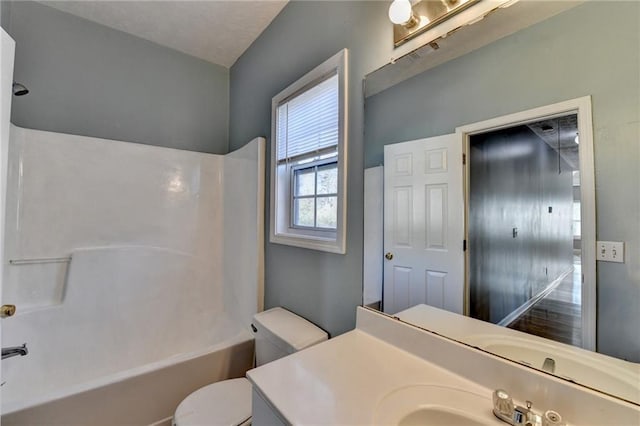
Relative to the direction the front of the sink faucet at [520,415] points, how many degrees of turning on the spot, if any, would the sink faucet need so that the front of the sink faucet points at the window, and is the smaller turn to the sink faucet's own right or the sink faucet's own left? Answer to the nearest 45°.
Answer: approximately 90° to the sink faucet's own right

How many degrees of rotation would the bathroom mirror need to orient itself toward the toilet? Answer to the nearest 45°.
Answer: approximately 45° to its right

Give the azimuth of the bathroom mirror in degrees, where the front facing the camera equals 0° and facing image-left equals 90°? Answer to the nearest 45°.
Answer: approximately 45°

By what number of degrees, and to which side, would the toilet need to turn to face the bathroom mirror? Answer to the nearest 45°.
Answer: approximately 90° to its left

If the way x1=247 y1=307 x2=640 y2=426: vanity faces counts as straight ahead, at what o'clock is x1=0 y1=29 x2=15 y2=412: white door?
The white door is roughly at 1 o'clock from the vanity.

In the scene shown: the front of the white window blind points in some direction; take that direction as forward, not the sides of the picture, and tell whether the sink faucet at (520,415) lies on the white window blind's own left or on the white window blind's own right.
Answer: on the white window blind's own left

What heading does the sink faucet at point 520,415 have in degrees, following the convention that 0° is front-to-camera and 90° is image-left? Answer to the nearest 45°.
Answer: approximately 45°
